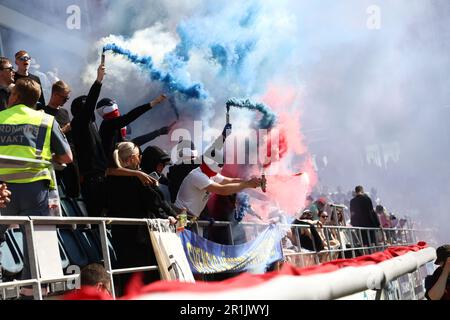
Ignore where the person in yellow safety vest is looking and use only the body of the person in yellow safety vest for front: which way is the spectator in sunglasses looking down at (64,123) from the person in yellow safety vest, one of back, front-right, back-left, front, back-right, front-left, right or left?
front

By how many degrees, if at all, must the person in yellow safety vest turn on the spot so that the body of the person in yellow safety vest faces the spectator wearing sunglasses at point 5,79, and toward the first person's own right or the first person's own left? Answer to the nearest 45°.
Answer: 0° — they already face them

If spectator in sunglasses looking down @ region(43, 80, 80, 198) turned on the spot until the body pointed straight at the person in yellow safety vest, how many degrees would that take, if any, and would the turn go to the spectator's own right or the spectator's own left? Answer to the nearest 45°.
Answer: approximately 45° to the spectator's own right

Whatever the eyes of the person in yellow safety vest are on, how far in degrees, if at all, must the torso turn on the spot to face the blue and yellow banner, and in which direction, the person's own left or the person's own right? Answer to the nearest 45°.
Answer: approximately 45° to the person's own right

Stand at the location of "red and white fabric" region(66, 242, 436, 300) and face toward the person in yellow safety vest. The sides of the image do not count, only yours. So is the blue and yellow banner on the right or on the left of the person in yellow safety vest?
right

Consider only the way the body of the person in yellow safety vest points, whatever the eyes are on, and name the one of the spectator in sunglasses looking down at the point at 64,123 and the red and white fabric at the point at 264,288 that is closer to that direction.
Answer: the spectator in sunglasses looking down

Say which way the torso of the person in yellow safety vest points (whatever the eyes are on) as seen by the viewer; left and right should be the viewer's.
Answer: facing away from the viewer

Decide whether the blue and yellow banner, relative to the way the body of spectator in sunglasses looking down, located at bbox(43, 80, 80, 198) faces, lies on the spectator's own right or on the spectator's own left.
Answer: on the spectator's own left
